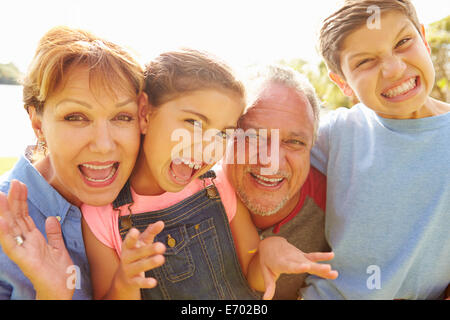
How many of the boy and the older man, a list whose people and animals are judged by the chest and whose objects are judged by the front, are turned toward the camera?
2

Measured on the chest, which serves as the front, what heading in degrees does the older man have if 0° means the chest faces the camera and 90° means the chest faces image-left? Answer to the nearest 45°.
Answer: approximately 0°

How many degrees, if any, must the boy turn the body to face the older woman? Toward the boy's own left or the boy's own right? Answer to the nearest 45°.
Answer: approximately 45° to the boy's own right

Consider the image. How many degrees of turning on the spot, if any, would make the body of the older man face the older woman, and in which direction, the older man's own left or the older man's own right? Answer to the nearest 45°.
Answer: approximately 45° to the older man's own right
